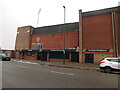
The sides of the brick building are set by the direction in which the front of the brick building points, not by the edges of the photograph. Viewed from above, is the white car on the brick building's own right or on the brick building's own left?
on the brick building's own left
